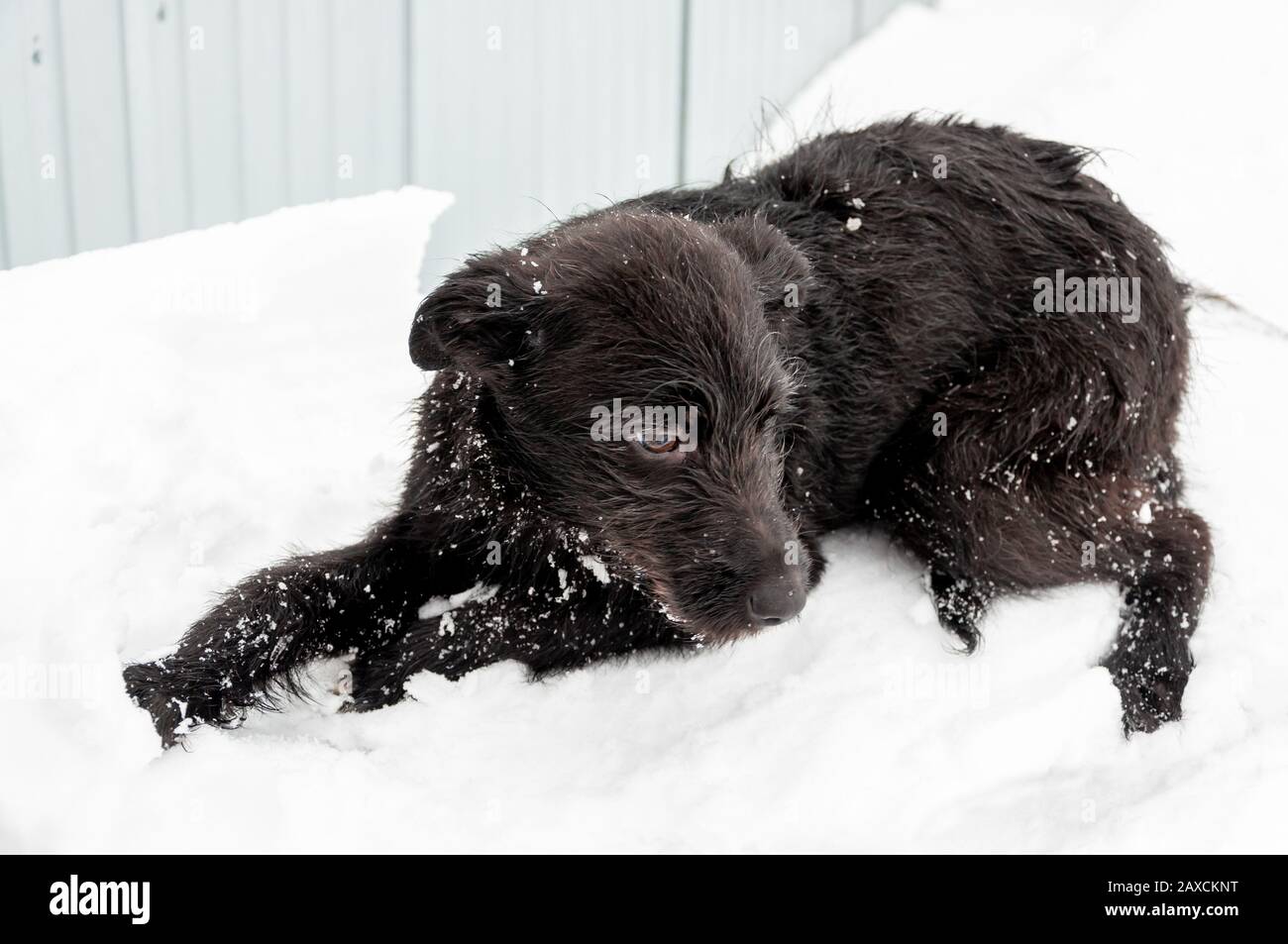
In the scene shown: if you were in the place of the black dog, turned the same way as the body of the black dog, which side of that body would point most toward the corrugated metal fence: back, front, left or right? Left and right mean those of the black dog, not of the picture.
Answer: right

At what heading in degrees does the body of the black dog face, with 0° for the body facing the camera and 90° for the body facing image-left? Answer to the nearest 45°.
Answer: approximately 45°
